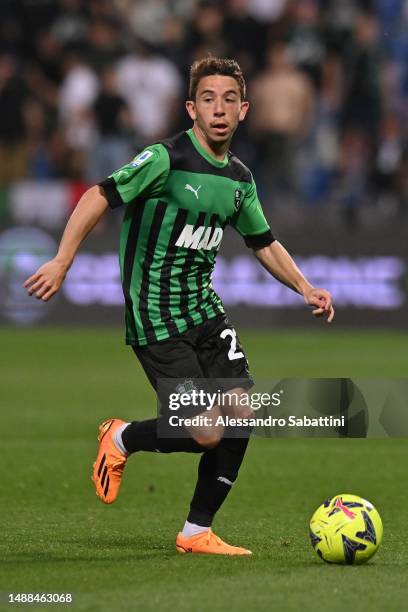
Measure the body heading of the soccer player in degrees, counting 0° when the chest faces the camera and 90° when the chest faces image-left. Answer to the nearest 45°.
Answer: approximately 315°
